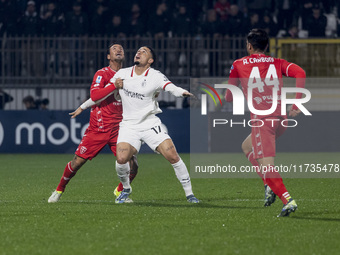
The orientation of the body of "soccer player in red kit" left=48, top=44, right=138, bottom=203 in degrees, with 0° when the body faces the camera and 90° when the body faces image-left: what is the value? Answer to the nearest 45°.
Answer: approximately 315°

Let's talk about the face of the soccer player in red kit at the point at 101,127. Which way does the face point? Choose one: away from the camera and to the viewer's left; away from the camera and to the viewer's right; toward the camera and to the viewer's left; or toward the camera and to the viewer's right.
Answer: toward the camera and to the viewer's right

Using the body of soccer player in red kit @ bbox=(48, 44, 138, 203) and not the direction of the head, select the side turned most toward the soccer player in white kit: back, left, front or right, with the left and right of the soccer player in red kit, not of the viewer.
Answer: front

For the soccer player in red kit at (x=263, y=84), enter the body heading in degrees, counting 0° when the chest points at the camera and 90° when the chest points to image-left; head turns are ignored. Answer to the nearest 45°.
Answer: approximately 135°

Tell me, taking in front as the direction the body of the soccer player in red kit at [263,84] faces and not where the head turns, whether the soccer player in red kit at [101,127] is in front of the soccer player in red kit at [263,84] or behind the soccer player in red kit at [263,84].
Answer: in front

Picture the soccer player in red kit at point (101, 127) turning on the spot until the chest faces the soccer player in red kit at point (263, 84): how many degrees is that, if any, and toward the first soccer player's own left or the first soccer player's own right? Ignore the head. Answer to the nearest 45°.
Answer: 0° — they already face them

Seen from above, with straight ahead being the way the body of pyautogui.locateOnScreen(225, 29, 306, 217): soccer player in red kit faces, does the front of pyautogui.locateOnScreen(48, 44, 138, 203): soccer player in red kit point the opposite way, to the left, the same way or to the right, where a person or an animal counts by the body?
the opposite way
